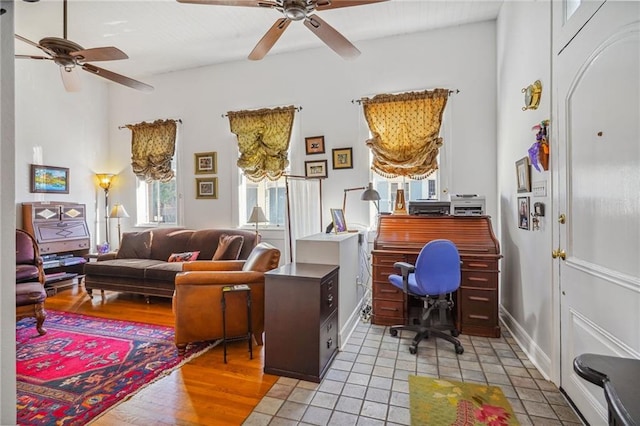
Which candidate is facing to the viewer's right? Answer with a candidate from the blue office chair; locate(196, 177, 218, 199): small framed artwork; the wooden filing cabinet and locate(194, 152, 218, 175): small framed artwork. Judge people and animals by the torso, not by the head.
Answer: the wooden filing cabinet

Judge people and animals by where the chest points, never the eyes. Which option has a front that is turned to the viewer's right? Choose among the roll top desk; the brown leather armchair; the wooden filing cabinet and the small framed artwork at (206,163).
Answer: the wooden filing cabinet

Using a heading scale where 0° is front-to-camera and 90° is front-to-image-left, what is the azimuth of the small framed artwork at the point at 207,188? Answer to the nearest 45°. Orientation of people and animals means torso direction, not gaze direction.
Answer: approximately 0°

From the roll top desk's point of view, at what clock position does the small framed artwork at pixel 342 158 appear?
The small framed artwork is roughly at 4 o'clock from the roll top desk.

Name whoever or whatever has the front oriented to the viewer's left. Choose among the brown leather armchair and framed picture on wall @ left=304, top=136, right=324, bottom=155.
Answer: the brown leather armchair

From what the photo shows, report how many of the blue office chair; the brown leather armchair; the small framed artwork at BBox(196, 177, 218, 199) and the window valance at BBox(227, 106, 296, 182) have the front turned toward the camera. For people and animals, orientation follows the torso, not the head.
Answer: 2

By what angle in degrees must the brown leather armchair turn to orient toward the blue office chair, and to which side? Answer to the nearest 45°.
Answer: approximately 180°

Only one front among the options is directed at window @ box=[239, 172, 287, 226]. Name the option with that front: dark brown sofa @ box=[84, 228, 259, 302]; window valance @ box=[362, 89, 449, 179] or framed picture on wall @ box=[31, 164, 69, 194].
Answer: the framed picture on wall

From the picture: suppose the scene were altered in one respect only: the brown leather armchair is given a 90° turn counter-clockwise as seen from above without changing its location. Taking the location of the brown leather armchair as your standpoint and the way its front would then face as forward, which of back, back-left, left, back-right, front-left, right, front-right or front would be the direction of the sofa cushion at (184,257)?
back

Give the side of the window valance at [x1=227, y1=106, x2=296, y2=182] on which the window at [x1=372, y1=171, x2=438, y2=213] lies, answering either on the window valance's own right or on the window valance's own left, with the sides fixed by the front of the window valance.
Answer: on the window valance's own left

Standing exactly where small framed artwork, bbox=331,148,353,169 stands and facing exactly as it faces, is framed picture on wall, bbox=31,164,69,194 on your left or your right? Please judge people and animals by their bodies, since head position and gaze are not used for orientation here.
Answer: on your right

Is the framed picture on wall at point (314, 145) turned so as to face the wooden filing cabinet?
yes
